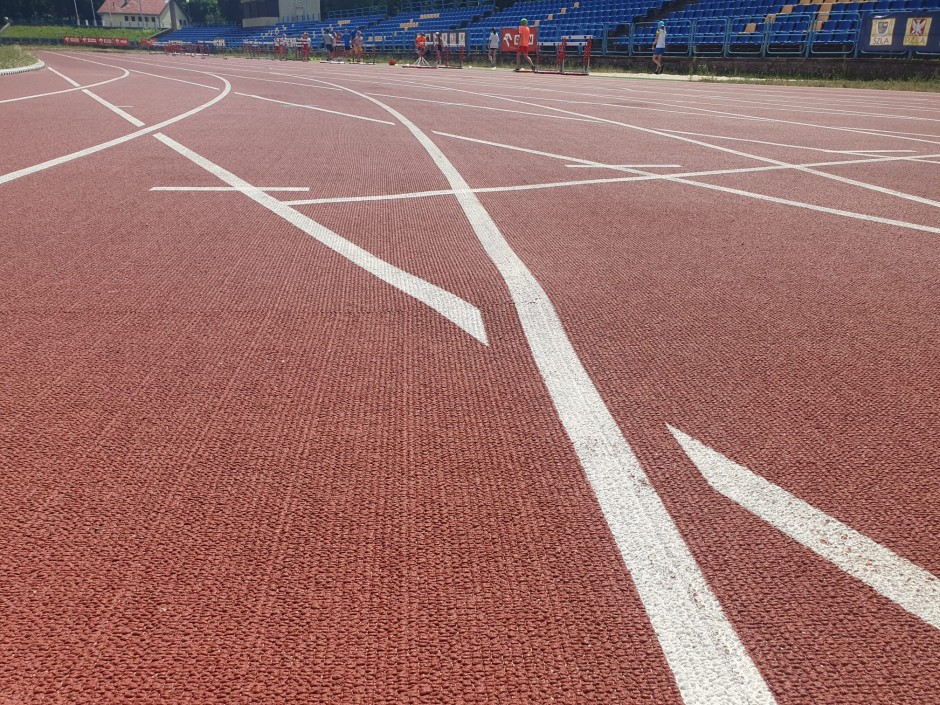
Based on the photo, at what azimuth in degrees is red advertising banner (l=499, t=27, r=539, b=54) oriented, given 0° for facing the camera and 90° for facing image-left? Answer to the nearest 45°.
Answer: approximately 0°

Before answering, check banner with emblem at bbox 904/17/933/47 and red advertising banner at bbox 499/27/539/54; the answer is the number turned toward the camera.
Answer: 2

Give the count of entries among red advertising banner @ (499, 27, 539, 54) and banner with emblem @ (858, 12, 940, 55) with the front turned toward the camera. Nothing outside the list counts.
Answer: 2

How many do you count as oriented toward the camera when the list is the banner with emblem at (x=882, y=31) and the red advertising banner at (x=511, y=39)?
2

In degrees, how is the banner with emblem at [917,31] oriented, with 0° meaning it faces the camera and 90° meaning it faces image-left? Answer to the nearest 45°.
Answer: approximately 0°
